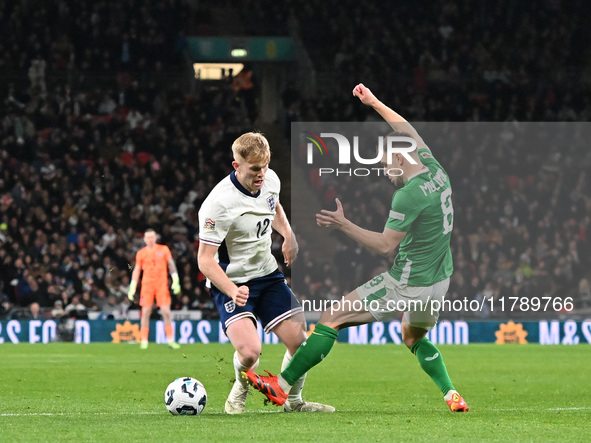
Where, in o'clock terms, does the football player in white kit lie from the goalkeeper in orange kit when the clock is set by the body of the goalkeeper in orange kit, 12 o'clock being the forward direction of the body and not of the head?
The football player in white kit is roughly at 12 o'clock from the goalkeeper in orange kit.

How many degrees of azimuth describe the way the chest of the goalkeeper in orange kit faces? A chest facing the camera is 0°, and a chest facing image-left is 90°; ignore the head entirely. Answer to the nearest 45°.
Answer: approximately 0°

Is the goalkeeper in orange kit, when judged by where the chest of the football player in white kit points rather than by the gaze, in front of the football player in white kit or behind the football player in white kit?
behind

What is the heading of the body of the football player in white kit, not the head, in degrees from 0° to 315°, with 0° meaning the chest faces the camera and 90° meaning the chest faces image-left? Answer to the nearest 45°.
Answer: approximately 315°

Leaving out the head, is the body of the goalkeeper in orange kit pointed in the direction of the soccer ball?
yes

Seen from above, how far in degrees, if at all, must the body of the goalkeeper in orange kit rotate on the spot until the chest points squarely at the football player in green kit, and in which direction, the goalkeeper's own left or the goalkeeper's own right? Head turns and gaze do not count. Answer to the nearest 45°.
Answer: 0° — they already face them
